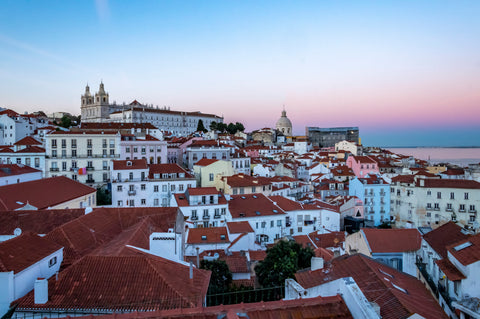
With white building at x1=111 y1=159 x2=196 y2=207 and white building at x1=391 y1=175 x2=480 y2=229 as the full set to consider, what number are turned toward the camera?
2

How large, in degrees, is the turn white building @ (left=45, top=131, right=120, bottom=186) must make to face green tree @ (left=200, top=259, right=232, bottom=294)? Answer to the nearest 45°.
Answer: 0° — it already faces it

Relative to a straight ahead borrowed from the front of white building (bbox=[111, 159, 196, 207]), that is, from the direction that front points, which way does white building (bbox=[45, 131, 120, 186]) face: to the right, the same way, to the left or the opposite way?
the same way

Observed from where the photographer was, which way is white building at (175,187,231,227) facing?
facing the viewer

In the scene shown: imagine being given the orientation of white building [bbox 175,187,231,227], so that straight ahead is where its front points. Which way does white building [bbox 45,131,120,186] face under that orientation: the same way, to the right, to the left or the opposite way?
the same way

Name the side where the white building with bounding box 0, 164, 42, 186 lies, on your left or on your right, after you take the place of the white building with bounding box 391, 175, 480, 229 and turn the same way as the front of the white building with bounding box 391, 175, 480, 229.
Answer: on your right

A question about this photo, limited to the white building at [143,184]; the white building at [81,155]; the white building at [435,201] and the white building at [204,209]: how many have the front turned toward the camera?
4

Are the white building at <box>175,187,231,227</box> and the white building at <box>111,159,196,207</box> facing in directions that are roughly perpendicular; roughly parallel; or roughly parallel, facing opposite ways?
roughly parallel

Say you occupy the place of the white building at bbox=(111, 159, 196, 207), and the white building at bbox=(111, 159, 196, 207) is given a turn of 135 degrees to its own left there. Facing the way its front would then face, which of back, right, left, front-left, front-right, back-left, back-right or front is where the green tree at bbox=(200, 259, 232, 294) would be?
back-right

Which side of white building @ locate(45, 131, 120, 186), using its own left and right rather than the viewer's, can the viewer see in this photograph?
front

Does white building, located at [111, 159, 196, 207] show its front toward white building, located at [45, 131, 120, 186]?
no

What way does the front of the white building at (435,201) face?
toward the camera

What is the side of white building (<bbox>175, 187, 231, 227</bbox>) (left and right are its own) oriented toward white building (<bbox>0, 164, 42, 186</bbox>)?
right

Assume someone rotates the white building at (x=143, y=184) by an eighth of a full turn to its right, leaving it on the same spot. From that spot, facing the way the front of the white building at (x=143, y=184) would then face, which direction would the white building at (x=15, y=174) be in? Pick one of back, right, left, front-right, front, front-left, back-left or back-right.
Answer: front-right

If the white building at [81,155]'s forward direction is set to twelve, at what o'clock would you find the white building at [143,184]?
the white building at [143,184] is roughly at 11 o'clock from the white building at [81,155].

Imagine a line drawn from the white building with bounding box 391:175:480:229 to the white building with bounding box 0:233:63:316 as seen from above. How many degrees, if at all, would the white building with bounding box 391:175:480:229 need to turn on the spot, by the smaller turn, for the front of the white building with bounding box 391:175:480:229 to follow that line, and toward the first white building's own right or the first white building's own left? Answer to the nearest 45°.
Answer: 0° — it already faces it

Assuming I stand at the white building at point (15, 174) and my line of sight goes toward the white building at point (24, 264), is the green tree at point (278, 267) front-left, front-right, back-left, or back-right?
front-left

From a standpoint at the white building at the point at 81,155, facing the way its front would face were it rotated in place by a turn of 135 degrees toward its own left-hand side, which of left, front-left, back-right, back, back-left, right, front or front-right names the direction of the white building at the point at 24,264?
back-right

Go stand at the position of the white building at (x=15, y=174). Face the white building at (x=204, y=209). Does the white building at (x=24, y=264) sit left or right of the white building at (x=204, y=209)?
right
